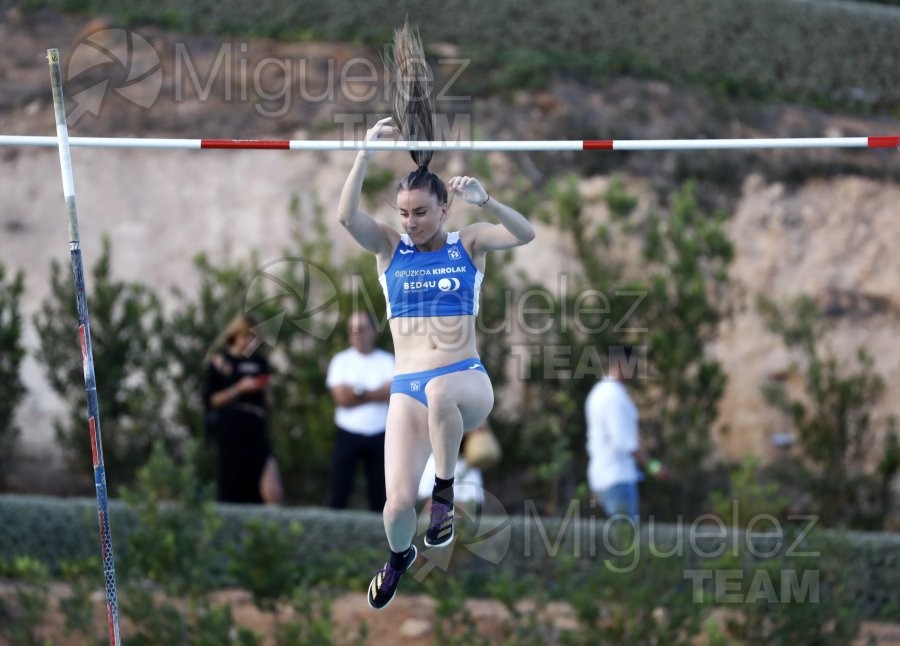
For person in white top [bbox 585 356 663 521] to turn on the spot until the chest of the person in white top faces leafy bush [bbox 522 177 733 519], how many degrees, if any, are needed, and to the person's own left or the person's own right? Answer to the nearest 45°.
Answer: approximately 90° to the person's own left

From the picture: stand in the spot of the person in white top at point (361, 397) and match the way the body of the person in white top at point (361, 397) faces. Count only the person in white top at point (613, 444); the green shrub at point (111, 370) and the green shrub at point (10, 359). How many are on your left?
1

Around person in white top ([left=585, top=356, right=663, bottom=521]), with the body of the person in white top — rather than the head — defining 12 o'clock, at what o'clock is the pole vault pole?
The pole vault pole is roughly at 4 o'clock from the person in white top.

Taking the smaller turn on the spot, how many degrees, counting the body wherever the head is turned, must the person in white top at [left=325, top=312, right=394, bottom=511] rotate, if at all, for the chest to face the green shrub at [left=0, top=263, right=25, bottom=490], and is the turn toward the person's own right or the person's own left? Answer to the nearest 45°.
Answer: approximately 135° to the person's own right

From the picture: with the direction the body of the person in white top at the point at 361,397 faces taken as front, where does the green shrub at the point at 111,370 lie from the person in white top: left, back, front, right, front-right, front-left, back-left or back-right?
back-right

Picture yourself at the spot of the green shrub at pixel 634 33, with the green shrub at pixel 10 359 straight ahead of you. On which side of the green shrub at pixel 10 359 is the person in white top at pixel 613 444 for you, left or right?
left

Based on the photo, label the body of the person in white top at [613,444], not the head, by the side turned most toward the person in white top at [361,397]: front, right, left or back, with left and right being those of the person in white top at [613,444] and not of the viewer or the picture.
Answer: back

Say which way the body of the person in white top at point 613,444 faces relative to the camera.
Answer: to the viewer's right

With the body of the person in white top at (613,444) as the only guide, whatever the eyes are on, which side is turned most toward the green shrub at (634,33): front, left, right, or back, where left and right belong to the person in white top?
left

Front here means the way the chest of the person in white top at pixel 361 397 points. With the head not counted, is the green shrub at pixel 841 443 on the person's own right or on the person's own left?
on the person's own left

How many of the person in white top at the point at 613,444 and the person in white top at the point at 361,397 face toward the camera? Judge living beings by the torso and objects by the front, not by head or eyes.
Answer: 1

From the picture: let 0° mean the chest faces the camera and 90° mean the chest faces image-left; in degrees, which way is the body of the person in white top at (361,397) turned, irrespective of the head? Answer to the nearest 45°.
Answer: approximately 0°

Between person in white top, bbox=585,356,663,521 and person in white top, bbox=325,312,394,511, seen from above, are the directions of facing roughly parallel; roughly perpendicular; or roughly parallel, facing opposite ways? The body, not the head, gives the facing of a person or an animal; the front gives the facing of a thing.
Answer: roughly perpendicular
